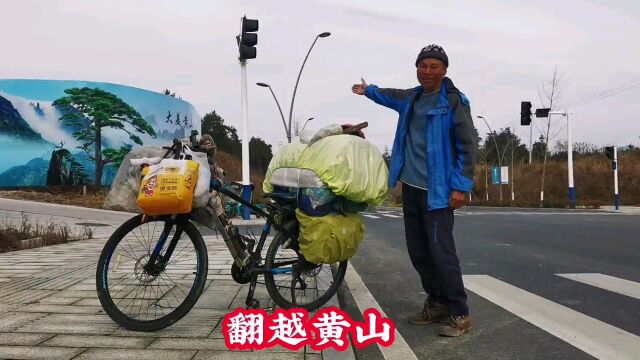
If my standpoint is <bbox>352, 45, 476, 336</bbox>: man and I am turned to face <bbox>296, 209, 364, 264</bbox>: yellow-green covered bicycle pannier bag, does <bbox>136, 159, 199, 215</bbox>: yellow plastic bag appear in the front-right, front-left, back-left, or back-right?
front-left

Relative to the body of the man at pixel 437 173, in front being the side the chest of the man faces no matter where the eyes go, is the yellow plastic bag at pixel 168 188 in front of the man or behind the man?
in front

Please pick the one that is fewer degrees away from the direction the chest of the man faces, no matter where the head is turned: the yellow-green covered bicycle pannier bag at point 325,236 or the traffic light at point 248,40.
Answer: the yellow-green covered bicycle pannier bag

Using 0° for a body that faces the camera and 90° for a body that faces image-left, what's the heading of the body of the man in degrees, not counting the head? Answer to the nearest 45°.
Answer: approximately 45°

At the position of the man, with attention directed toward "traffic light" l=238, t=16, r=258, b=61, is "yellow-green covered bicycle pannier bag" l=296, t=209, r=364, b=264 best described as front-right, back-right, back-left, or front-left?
front-left

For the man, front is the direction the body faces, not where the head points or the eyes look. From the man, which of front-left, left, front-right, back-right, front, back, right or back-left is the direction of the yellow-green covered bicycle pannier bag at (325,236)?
front-right
